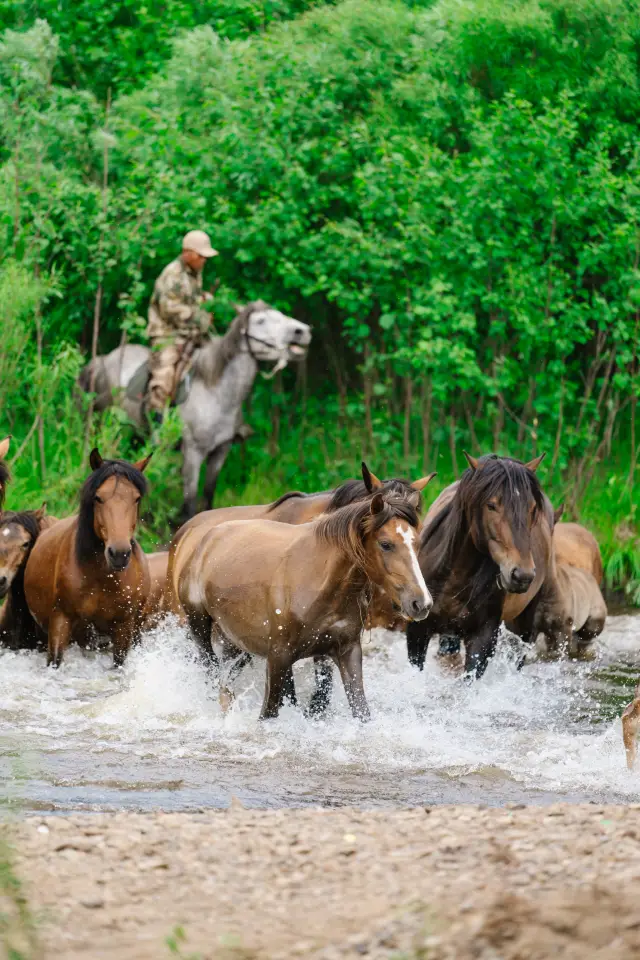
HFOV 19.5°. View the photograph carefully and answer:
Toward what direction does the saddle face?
to the viewer's right

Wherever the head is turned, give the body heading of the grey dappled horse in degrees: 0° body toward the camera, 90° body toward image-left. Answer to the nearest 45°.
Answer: approximately 315°

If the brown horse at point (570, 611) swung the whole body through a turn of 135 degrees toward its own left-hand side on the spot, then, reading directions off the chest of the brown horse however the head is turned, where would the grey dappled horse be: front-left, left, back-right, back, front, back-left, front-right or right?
back-left

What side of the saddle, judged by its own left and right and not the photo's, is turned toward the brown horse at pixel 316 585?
right

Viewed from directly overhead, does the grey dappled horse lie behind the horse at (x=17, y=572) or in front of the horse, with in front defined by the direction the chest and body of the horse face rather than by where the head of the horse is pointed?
behind

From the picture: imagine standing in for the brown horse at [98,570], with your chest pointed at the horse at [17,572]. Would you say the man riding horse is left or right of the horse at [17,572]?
right

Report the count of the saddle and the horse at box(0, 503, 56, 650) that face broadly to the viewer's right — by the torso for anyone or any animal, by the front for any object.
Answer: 1

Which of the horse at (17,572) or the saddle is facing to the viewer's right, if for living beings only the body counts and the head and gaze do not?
the saddle

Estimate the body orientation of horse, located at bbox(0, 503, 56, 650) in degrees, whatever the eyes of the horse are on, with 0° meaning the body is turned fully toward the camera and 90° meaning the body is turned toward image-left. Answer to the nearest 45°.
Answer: approximately 45°
